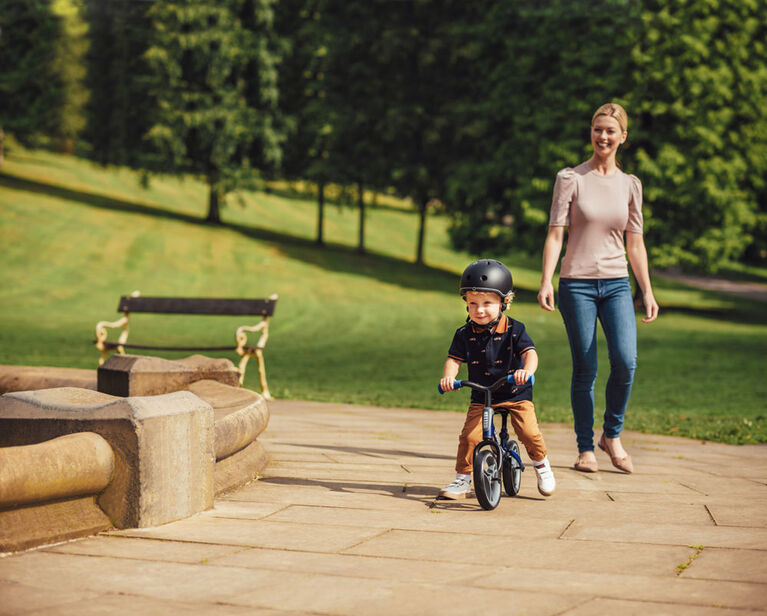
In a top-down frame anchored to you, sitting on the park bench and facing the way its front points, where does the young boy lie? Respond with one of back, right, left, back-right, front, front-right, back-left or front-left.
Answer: front-left

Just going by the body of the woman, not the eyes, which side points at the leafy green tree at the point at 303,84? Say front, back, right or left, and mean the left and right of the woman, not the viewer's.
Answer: back

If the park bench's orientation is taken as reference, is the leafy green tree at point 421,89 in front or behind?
behind

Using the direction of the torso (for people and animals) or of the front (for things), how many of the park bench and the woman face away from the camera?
0

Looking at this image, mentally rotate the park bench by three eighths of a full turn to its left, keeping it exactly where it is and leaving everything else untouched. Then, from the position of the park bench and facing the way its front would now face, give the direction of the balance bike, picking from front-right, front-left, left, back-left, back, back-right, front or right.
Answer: right

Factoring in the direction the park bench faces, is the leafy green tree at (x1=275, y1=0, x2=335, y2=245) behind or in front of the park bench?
behind

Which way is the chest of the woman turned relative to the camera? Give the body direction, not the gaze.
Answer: toward the camera

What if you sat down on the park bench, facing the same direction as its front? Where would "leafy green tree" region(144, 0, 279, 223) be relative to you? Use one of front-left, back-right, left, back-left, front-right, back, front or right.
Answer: back-right

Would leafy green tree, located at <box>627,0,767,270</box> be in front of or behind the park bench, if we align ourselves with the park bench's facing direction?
behind

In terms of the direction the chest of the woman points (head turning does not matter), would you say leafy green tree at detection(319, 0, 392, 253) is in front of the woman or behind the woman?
behind

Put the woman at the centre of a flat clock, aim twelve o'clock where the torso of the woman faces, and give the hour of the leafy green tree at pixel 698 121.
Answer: The leafy green tree is roughly at 6 o'clock from the woman.

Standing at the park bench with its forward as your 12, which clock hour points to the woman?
The woman is roughly at 10 o'clock from the park bench.

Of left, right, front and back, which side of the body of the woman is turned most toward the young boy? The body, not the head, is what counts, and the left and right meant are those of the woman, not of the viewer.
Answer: front

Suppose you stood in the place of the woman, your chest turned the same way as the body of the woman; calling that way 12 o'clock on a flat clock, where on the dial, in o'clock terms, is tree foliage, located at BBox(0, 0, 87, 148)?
The tree foliage is roughly at 5 o'clock from the woman.

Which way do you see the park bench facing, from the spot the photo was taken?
facing the viewer and to the left of the viewer
